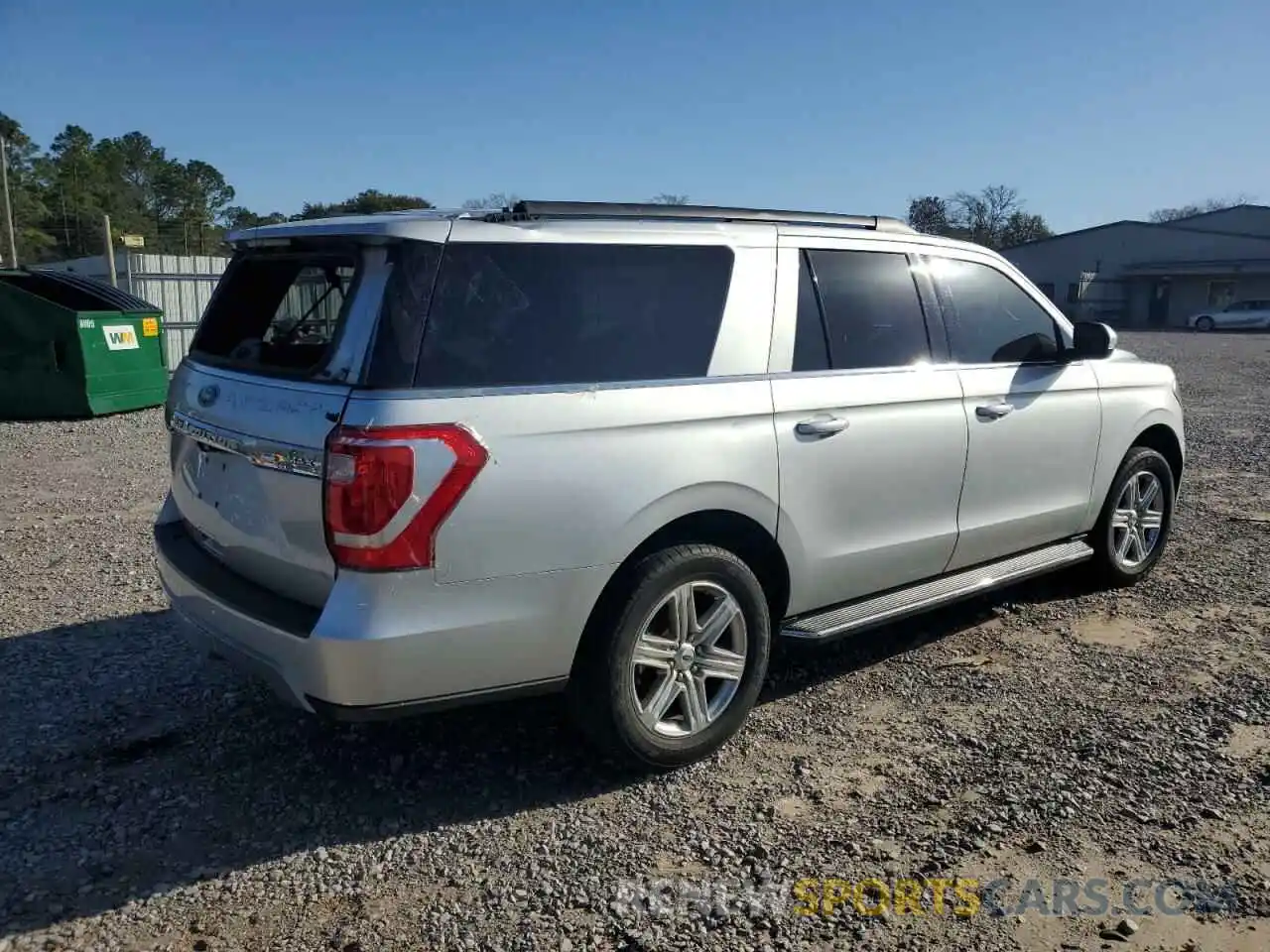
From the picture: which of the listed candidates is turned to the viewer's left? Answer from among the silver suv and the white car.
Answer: the white car

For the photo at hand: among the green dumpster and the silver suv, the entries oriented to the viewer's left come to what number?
0

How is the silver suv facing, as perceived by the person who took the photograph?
facing away from the viewer and to the right of the viewer

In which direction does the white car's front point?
to the viewer's left

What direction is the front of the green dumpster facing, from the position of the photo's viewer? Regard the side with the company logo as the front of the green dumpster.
facing the viewer and to the right of the viewer

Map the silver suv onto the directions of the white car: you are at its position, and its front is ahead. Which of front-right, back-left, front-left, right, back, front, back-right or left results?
left

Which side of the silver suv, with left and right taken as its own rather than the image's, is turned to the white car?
front

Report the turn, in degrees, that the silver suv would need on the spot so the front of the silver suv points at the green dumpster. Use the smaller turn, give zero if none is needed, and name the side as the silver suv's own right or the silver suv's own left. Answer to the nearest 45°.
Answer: approximately 90° to the silver suv's own left

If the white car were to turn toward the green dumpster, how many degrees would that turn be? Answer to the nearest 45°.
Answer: approximately 90° to its left

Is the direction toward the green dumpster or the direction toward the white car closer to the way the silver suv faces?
the white car
